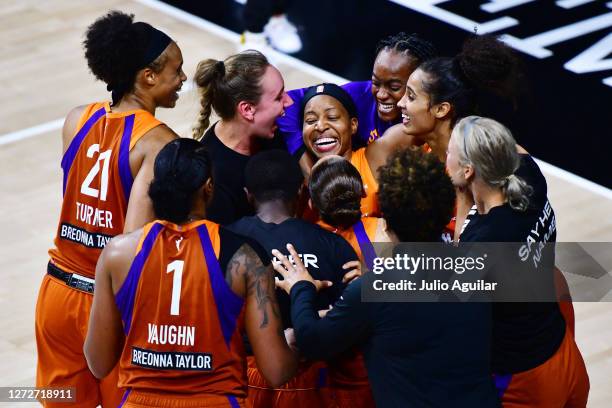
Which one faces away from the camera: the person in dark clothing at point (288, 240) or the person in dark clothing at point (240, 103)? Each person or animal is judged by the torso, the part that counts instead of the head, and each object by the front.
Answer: the person in dark clothing at point (288, 240)

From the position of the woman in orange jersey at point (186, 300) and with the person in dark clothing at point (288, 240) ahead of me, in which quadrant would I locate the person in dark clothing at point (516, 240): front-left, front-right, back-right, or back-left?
front-right

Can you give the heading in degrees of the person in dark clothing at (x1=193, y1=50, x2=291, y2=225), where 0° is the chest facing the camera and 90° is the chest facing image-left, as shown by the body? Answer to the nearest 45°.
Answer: approximately 270°

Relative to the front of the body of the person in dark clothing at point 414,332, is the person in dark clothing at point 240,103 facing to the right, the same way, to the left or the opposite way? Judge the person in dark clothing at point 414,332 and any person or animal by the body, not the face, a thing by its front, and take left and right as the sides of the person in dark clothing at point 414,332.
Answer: to the right

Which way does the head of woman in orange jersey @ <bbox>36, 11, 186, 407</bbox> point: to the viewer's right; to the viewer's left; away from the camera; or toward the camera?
to the viewer's right

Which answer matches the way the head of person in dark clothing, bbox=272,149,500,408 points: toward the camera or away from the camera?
away from the camera

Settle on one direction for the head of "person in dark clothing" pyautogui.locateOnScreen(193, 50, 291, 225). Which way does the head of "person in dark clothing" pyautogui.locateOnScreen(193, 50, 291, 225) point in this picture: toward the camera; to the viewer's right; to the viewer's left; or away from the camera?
to the viewer's right

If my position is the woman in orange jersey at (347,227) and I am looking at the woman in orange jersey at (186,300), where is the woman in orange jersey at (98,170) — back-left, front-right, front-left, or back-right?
front-right

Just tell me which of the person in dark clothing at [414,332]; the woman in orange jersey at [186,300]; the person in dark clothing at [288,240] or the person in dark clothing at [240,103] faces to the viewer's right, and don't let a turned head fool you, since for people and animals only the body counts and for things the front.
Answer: the person in dark clothing at [240,103]

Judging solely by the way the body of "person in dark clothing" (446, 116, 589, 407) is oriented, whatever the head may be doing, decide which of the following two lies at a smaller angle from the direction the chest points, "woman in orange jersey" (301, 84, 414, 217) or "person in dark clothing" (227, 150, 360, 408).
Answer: the woman in orange jersey

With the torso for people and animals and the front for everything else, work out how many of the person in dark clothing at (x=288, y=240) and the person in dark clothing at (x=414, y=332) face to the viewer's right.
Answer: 0

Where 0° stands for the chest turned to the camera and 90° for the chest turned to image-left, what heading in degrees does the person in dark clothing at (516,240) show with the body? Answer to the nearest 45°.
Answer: approximately 135°

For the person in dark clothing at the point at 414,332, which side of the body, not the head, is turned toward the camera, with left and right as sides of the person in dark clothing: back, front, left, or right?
back

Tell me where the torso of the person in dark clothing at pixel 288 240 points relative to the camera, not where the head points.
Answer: away from the camera

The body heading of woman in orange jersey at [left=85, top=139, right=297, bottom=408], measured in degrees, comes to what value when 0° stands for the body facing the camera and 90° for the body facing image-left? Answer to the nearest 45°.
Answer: approximately 180°

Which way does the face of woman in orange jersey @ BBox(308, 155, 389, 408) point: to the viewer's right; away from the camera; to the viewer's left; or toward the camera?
away from the camera
